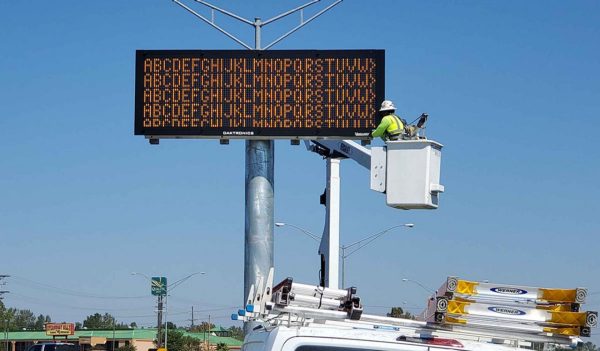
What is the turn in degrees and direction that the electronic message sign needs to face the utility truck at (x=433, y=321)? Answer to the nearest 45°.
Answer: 0° — it already faces it

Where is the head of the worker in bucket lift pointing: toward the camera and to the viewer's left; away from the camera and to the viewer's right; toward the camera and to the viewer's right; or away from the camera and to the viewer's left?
away from the camera and to the viewer's left

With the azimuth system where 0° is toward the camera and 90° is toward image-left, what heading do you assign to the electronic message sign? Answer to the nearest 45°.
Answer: approximately 0°
